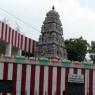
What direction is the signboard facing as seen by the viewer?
toward the camera
